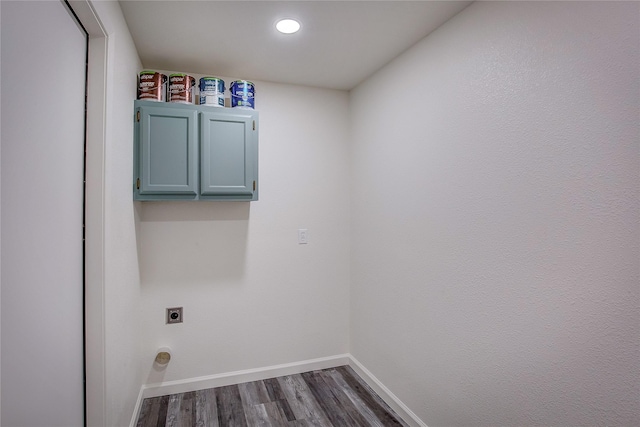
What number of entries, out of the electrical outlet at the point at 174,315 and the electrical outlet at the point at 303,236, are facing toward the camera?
2

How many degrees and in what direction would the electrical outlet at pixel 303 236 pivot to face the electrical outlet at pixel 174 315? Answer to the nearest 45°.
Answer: approximately 90° to its right

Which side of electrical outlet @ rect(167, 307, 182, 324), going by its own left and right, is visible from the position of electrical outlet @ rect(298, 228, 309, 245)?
left

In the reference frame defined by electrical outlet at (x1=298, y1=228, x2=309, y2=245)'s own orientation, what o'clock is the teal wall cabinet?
The teal wall cabinet is roughly at 2 o'clock from the electrical outlet.

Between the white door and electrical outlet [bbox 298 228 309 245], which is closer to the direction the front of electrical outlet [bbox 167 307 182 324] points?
the white door

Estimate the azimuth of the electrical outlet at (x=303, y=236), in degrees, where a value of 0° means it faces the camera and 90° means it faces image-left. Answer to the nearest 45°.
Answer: approximately 0°

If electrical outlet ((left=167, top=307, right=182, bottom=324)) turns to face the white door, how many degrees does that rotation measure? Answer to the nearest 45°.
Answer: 0° — it already faces it
